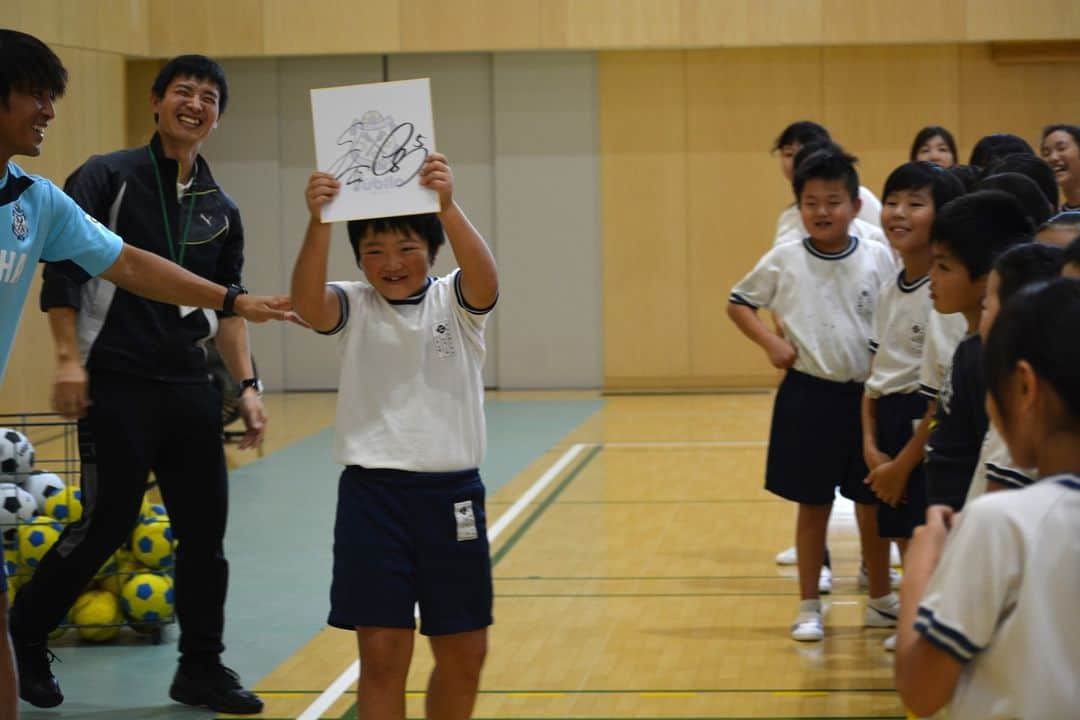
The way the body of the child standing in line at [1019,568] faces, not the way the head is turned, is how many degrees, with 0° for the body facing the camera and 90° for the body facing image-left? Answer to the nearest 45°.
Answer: approximately 135°

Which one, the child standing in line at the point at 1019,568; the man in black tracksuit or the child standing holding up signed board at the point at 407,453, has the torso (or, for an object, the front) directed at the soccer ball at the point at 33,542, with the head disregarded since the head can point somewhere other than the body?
the child standing in line at the point at 1019,568

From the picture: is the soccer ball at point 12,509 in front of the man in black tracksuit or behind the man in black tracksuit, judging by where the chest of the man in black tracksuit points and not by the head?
behind

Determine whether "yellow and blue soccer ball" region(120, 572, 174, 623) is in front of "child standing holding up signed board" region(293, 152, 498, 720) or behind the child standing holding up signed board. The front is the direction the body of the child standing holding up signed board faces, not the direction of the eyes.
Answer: behind

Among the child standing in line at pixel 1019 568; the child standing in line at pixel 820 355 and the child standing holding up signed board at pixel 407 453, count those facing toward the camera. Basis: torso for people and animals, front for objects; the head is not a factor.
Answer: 2

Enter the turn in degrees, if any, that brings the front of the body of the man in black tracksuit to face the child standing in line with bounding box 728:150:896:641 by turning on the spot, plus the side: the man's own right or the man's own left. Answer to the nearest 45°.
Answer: approximately 45° to the man's own left

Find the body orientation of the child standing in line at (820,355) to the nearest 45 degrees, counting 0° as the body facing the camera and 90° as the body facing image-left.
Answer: approximately 0°

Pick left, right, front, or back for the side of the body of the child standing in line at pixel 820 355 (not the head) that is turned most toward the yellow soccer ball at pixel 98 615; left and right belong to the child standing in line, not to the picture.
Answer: right

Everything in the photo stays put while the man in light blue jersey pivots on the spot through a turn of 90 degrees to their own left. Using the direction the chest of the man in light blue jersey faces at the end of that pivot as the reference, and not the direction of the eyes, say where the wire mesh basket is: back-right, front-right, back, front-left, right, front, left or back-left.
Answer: front-left

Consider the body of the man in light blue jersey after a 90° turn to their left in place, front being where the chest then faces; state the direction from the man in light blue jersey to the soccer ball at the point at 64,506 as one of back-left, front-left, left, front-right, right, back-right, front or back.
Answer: front-left

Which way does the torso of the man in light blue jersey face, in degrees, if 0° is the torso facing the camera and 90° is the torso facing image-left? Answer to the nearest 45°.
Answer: approximately 315°
